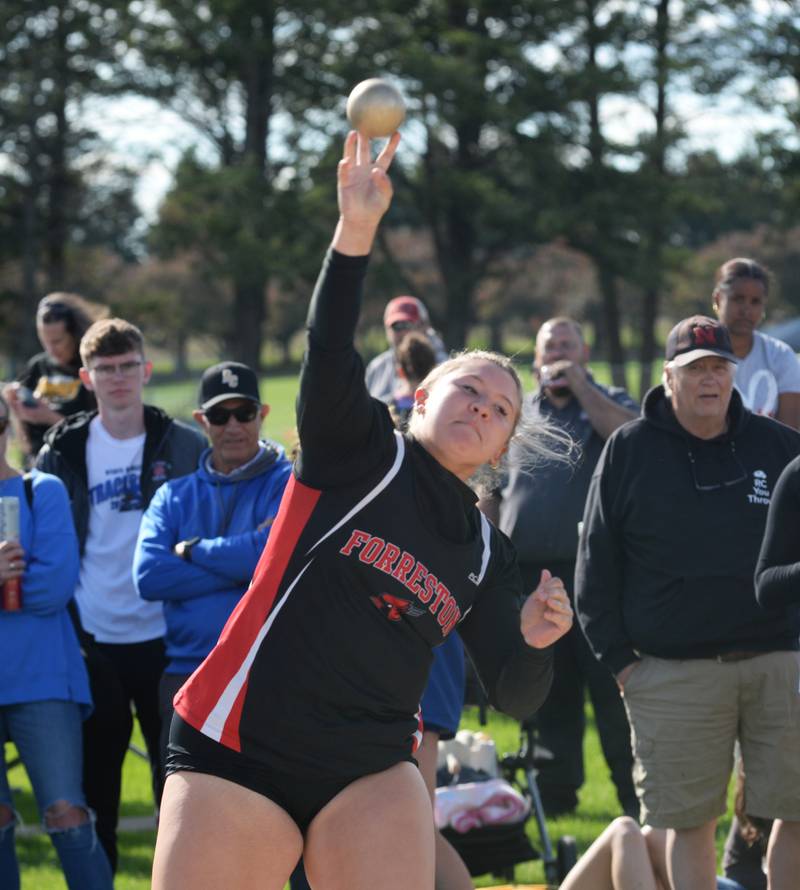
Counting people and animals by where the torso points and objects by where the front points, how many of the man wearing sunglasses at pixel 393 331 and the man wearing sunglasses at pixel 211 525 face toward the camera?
2

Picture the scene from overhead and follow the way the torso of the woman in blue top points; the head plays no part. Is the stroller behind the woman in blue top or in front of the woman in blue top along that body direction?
behind

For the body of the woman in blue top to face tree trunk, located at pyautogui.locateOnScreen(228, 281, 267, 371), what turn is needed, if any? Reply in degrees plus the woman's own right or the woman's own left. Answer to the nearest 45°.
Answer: approximately 135° to the woman's own right

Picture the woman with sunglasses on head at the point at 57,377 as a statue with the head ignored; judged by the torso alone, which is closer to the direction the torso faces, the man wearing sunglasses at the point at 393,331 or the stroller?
the stroller

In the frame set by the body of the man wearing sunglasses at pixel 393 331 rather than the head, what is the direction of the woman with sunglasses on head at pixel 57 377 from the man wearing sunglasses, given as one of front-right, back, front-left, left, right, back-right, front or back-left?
front-right

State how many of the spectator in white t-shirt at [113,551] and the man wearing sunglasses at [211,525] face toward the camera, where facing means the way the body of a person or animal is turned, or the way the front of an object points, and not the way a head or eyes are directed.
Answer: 2
